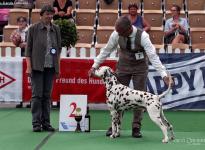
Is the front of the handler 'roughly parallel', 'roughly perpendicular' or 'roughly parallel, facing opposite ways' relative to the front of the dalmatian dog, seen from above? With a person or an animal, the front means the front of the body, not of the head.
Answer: roughly perpendicular

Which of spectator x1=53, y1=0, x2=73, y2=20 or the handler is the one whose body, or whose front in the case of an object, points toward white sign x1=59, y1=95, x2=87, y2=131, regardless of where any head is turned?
the spectator

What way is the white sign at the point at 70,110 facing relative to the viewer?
toward the camera

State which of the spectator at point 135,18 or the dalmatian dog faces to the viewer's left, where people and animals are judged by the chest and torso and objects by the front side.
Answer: the dalmatian dog

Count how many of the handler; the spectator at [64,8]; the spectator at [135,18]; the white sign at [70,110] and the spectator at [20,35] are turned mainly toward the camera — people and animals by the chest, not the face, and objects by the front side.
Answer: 5

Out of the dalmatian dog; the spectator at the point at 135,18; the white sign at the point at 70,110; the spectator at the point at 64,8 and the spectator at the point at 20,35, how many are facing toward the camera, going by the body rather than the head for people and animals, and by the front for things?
4

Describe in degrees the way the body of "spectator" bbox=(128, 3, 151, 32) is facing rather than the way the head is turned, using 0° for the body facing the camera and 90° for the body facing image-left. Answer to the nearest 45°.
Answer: approximately 0°

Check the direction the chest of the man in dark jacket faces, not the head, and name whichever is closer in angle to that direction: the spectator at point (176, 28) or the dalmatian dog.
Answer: the dalmatian dog

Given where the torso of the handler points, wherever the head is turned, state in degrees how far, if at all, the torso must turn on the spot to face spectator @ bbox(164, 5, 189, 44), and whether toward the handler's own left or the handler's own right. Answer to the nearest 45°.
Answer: approximately 180°

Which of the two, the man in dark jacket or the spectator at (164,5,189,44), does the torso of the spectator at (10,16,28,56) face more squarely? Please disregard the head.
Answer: the man in dark jacket

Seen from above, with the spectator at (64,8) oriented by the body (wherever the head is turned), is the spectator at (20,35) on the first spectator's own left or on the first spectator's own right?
on the first spectator's own right

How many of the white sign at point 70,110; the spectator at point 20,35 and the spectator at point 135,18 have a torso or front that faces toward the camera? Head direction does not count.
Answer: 3

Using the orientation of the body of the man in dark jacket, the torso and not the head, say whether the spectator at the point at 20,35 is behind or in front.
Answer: behind

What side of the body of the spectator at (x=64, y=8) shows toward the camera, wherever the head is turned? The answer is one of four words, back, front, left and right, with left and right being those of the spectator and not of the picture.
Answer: front
